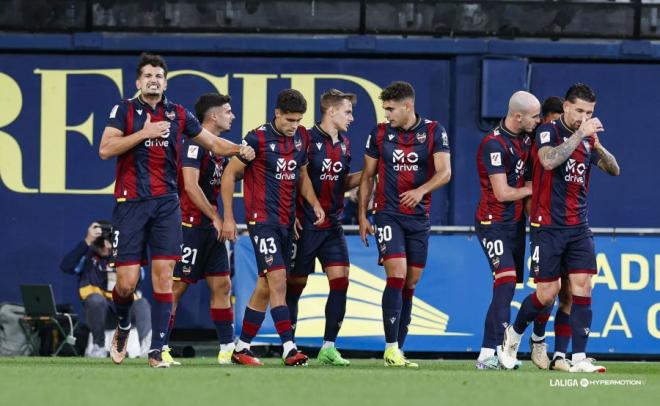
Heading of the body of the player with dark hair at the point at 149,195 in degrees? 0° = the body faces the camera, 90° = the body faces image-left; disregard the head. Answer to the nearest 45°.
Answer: approximately 0°

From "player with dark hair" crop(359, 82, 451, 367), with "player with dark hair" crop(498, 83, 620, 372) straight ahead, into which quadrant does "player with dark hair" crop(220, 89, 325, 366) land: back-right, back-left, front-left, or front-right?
back-right

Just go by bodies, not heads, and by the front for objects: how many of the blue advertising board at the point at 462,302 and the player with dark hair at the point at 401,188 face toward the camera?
2

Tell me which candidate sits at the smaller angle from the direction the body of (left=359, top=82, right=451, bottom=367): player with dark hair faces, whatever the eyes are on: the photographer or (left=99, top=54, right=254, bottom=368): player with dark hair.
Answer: the player with dark hair

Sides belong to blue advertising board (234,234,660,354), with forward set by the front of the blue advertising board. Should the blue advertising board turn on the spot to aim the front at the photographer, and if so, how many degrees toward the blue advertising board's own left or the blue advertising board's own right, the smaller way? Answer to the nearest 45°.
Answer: approximately 90° to the blue advertising board's own right

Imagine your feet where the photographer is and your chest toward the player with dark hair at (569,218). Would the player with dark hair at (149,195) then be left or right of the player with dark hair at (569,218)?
right

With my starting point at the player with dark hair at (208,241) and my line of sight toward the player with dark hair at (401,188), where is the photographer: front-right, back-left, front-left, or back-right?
back-left

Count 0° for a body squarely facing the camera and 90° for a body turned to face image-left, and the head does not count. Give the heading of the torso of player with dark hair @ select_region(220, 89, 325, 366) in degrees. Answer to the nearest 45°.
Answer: approximately 315°

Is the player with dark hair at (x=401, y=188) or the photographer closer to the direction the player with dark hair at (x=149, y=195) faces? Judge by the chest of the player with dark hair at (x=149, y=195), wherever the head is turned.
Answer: the player with dark hair
